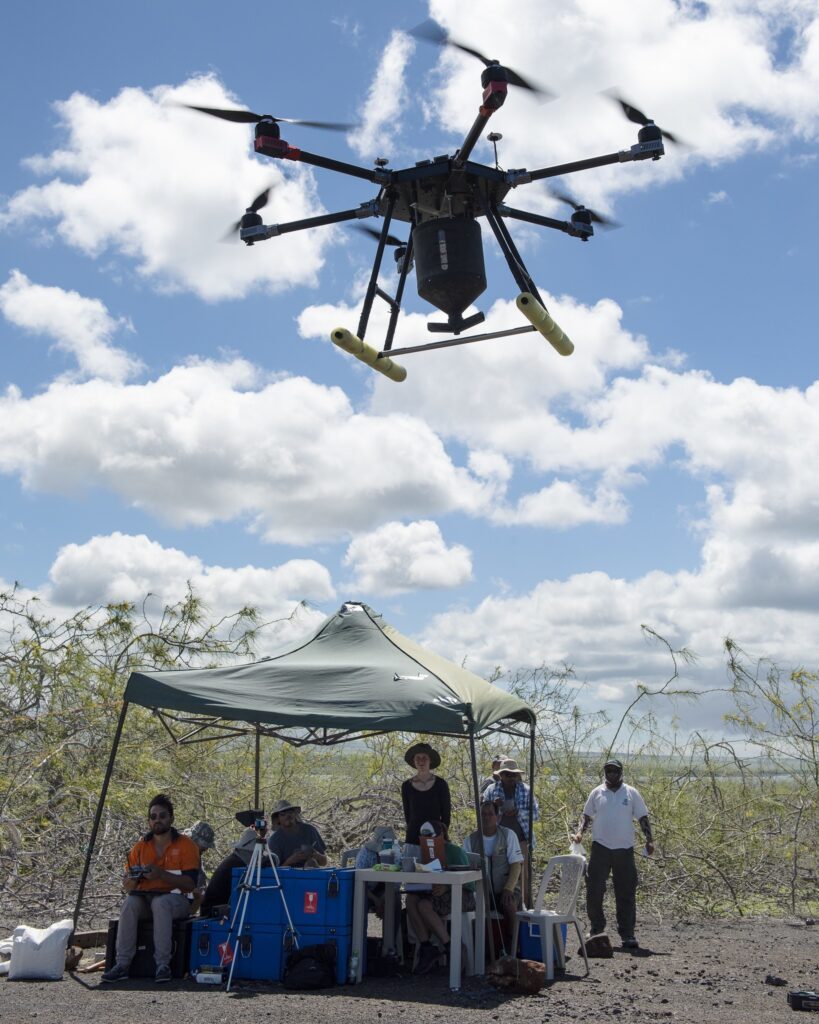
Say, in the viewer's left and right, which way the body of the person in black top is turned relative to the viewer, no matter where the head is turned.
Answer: facing the viewer

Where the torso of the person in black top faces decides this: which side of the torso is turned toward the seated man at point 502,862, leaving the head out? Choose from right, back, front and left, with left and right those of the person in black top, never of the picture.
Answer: left

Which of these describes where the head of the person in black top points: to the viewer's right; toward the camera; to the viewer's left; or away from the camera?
toward the camera

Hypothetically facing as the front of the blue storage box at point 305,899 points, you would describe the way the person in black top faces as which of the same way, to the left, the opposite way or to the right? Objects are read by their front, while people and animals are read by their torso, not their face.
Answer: the same way

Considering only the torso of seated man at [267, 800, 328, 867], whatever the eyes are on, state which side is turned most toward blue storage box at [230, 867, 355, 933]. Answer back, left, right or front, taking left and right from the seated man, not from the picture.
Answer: front

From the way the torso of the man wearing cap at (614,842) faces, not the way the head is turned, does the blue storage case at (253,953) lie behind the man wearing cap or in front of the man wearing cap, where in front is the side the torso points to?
in front

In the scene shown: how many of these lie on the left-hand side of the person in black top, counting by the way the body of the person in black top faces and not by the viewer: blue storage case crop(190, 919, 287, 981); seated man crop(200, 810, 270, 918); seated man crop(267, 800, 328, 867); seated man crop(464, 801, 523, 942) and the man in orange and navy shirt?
1

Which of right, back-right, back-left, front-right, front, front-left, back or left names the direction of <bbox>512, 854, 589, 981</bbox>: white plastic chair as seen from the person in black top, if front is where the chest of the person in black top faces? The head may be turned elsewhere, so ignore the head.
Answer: left

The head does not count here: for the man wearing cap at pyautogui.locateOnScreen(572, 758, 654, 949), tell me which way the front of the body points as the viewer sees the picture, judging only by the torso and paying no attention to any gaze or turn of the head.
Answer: toward the camera

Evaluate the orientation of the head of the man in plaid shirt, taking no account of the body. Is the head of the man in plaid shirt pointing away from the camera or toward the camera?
toward the camera

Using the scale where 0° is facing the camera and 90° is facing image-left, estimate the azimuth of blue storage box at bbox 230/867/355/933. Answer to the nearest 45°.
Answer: approximately 0°

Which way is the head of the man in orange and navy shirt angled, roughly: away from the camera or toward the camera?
toward the camera

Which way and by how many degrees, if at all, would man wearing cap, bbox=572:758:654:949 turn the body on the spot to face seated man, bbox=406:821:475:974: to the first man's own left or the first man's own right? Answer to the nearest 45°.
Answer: approximately 45° to the first man's own right

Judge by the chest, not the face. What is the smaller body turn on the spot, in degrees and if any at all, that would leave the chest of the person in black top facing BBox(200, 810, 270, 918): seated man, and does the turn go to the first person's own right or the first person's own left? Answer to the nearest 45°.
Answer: approximately 90° to the first person's own right
